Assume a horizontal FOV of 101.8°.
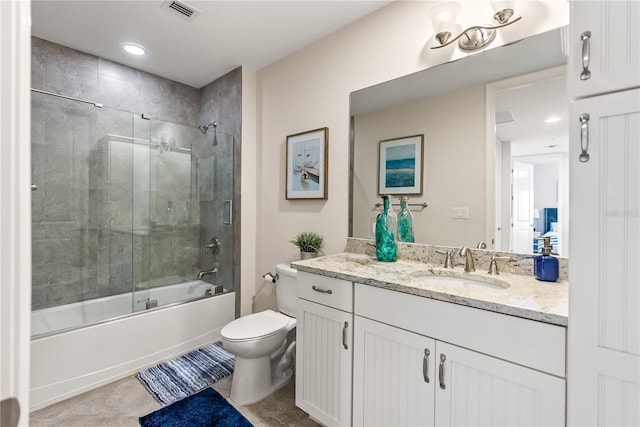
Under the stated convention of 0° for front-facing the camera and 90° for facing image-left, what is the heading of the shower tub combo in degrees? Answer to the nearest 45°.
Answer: approximately 315°

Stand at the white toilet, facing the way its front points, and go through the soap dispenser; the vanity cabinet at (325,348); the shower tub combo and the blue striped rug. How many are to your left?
2

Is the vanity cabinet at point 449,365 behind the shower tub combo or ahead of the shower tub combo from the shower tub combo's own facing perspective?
ahead

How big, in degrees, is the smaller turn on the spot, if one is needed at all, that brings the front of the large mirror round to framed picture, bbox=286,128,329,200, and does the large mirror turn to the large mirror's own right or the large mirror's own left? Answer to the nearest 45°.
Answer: approximately 45° to the large mirror's own right

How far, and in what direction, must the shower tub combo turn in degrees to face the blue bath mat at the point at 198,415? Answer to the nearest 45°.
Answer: approximately 45° to its right

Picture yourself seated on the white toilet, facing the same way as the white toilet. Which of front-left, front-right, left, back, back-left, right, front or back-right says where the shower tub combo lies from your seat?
right
